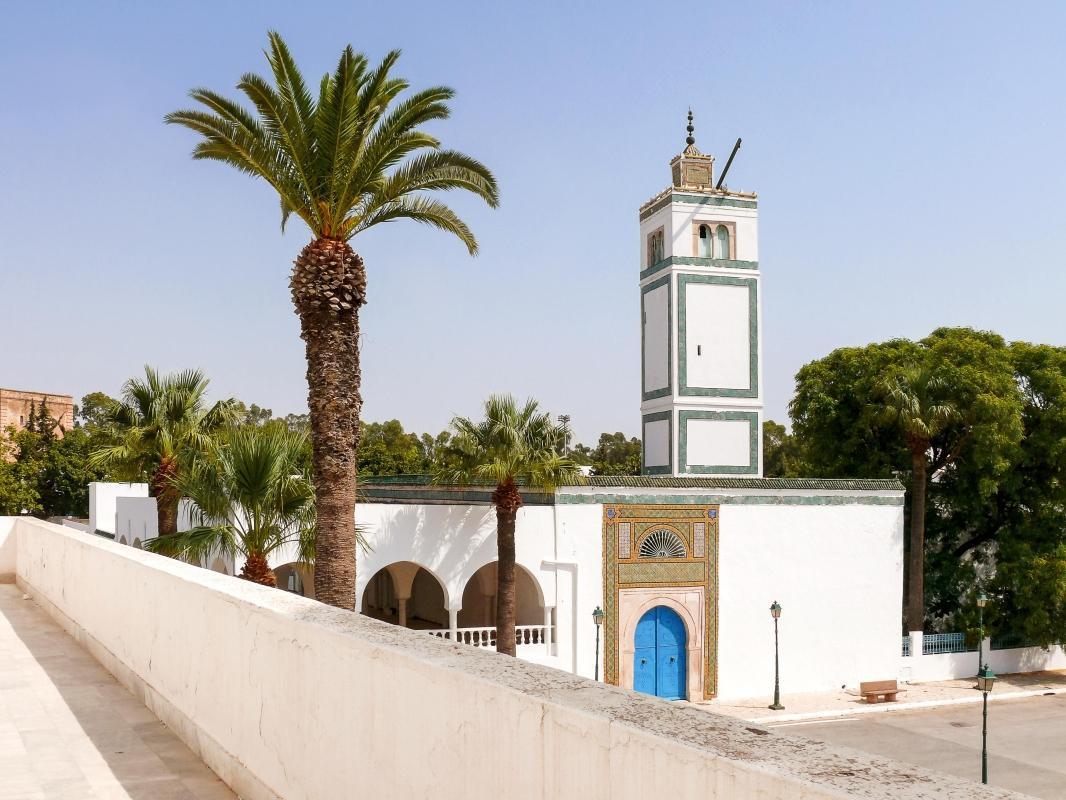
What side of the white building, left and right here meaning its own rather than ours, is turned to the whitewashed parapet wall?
front

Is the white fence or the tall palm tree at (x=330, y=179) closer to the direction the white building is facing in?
the tall palm tree

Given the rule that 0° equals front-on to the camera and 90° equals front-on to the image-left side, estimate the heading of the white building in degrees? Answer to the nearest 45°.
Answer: approximately 0°

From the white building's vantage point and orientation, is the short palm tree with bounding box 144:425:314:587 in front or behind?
in front

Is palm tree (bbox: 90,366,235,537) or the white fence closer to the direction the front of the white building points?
the palm tree

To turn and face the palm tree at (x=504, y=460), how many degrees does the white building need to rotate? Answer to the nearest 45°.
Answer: approximately 45° to its right

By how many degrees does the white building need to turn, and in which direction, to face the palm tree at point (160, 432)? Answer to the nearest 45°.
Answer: approximately 45° to its right

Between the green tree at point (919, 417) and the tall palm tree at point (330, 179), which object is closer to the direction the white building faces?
the tall palm tree

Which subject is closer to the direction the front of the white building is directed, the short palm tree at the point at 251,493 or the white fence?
the short palm tree
